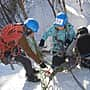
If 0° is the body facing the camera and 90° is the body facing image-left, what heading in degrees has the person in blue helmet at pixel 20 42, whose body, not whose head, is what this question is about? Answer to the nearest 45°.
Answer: approximately 270°

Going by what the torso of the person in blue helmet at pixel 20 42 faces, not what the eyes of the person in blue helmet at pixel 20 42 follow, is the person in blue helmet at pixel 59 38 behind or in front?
in front
